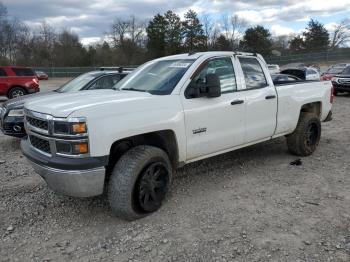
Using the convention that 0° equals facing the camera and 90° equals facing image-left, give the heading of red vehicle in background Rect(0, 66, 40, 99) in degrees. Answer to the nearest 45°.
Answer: approximately 90°

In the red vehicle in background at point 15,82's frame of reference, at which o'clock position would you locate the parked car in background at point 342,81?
The parked car in background is roughly at 7 o'clock from the red vehicle in background.

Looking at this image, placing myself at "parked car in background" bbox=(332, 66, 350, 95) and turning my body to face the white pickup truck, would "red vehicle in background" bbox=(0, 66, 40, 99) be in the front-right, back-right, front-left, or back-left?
front-right

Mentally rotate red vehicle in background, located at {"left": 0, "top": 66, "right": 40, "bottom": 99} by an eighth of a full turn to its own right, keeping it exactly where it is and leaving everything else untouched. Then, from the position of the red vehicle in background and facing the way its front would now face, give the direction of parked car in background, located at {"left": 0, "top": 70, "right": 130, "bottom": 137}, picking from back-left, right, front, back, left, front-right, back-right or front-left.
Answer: back-left

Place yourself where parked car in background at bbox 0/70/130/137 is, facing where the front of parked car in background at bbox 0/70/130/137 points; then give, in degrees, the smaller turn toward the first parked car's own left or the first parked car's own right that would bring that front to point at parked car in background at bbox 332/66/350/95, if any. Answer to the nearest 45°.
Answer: approximately 180°

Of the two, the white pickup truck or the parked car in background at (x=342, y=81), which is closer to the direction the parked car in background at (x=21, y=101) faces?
the white pickup truck

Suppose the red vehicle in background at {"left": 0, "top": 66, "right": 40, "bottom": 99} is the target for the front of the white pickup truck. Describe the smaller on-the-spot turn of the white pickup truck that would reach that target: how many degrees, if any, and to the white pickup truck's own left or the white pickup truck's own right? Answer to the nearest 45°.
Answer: approximately 90° to the white pickup truck's own right

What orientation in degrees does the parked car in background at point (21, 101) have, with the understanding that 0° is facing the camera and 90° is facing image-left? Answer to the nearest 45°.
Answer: approximately 45°

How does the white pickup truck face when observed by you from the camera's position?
facing the viewer and to the left of the viewer

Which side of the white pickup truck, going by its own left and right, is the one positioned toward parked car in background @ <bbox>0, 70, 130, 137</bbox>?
right

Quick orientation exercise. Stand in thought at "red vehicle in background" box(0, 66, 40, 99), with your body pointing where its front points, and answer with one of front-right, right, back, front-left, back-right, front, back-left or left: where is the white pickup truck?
left

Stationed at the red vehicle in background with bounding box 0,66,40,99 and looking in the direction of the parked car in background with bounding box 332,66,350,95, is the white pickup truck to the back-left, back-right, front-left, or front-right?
front-right

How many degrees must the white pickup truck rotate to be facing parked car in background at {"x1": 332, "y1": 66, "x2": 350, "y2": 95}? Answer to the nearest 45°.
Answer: approximately 180°

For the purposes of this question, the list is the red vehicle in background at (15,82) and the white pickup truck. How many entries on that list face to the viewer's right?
0
